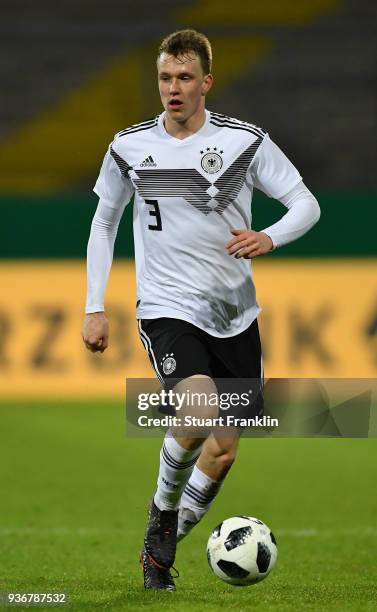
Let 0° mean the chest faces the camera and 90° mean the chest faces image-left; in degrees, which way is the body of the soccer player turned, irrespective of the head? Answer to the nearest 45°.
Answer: approximately 0°
